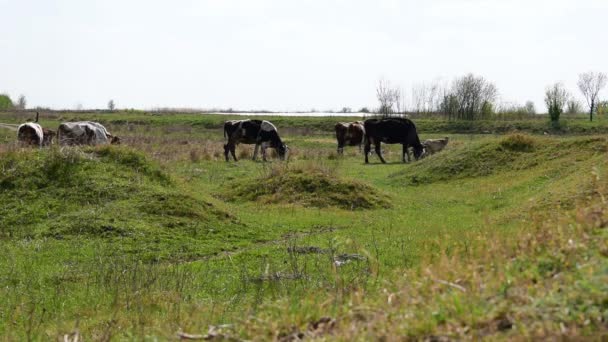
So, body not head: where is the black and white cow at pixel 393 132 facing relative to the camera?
to the viewer's right

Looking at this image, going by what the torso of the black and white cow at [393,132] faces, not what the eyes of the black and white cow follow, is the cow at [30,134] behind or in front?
behind

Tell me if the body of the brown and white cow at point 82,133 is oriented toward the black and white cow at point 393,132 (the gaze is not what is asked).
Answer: yes

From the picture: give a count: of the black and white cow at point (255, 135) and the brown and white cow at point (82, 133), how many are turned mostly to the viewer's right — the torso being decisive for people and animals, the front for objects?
2

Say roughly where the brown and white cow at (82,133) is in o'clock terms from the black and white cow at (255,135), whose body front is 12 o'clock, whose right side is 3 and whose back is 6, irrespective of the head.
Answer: The brown and white cow is roughly at 5 o'clock from the black and white cow.

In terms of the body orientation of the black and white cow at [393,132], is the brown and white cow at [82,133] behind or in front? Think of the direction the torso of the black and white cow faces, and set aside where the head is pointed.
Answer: behind

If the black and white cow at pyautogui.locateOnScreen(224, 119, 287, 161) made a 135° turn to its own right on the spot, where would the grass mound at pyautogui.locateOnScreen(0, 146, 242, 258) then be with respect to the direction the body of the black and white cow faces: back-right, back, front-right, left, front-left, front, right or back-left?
front-left

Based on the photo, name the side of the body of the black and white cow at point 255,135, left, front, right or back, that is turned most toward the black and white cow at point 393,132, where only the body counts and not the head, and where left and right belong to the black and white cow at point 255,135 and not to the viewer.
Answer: front

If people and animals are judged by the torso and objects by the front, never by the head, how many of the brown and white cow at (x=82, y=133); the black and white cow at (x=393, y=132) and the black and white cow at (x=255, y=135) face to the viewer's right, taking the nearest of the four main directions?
3

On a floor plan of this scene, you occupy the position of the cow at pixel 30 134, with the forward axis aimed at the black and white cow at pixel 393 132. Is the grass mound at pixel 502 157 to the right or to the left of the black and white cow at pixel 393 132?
right

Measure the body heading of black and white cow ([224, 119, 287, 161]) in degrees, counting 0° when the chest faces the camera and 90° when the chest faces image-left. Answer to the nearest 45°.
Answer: approximately 270°

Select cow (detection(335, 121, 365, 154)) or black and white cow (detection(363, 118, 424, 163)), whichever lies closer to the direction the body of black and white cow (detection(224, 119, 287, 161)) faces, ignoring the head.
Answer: the black and white cow

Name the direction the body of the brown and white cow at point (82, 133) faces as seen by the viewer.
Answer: to the viewer's right
